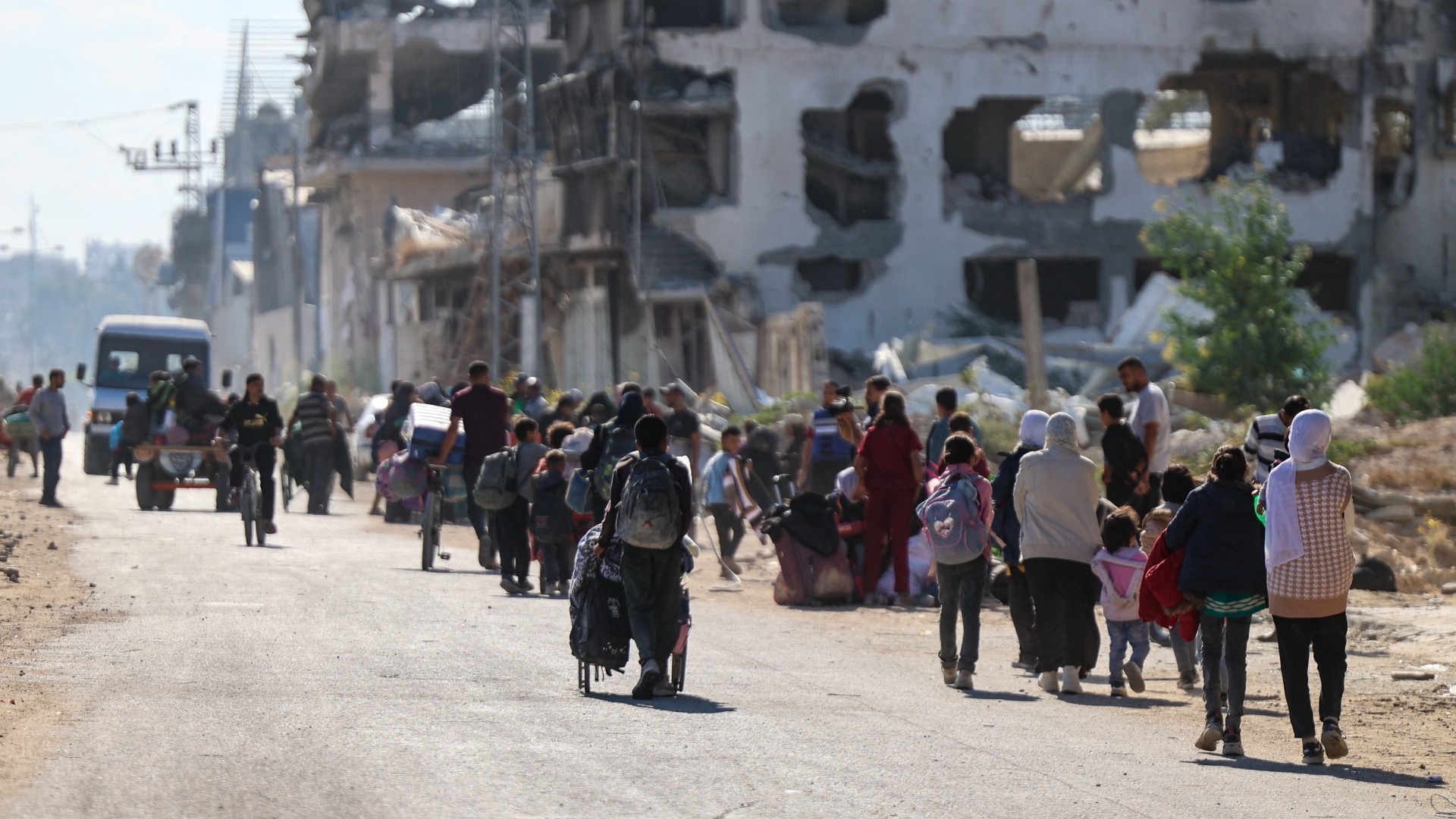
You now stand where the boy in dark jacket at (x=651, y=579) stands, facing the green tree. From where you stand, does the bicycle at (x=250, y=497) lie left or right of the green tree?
left

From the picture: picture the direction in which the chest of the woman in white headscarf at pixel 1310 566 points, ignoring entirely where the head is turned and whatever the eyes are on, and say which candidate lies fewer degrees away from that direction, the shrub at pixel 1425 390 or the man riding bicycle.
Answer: the shrub

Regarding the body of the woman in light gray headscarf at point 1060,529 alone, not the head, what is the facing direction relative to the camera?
away from the camera

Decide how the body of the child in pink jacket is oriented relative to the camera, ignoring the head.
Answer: away from the camera

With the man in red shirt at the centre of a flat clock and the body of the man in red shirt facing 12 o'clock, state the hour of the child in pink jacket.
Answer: The child in pink jacket is roughly at 5 o'clock from the man in red shirt.

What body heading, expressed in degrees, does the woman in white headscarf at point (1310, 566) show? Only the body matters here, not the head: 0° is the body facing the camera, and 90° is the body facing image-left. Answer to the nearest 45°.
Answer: approximately 180°

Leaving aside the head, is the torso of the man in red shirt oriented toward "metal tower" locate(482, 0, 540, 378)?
yes

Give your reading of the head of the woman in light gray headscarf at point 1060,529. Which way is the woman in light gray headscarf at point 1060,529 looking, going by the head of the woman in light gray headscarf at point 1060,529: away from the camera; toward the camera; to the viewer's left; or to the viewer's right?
away from the camera

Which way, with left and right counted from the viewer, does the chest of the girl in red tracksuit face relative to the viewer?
facing away from the viewer

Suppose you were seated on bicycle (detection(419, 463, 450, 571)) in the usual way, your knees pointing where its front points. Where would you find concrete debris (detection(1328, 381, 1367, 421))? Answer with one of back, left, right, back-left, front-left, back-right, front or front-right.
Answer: front-right

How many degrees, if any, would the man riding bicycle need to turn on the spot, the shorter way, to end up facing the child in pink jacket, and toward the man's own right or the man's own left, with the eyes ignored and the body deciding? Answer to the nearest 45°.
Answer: approximately 45° to the man's own left

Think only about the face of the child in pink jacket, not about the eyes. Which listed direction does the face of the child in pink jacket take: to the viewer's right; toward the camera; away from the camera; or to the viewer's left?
away from the camera

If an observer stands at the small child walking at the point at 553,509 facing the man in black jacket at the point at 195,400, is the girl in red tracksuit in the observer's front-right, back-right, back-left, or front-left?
back-right

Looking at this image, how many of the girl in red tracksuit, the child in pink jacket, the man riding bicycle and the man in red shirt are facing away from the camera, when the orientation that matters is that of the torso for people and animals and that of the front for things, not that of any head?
3

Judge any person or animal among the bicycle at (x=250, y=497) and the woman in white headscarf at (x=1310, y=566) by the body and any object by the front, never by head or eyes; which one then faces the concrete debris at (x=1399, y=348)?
the woman in white headscarf

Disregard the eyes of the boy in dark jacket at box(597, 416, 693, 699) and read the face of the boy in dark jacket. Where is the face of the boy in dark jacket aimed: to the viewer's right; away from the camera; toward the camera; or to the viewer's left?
away from the camera

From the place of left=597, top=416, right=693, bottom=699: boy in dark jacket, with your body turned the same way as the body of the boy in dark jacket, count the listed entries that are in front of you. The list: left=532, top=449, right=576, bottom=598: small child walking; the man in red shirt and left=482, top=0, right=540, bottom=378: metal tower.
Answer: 3

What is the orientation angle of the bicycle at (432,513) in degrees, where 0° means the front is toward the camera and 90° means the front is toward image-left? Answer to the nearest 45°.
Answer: approximately 180°

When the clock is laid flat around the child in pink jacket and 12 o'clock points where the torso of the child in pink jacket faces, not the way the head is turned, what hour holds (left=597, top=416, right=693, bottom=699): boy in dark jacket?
The boy in dark jacket is roughly at 8 o'clock from the child in pink jacket.
